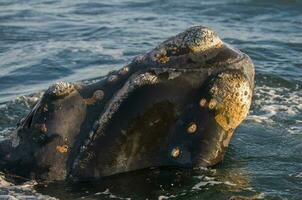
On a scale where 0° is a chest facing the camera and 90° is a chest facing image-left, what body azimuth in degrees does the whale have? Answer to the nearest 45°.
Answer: approximately 270°
